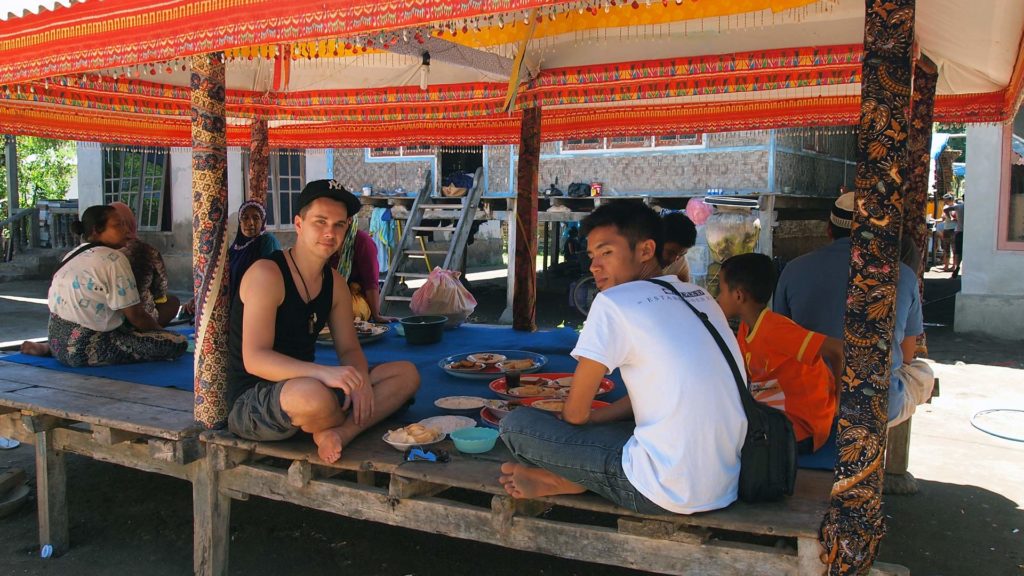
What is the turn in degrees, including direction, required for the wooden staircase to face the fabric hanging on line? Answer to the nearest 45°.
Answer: approximately 90° to its right

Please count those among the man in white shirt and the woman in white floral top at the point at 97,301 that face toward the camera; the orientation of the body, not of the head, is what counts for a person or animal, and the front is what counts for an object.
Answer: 0

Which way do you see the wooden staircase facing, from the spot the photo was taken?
facing the viewer and to the left of the viewer

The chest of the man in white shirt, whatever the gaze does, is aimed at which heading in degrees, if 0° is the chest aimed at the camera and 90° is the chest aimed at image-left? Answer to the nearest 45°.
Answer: approximately 135°

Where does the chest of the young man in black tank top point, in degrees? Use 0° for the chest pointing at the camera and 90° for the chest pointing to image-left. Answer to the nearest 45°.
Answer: approximately 315°

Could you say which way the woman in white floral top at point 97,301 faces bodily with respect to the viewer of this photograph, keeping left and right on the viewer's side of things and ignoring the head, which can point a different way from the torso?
facing away from the viewer and to the right of the viewer

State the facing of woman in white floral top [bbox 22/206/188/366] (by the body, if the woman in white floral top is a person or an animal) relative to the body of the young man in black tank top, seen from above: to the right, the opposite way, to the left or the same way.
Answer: to the left

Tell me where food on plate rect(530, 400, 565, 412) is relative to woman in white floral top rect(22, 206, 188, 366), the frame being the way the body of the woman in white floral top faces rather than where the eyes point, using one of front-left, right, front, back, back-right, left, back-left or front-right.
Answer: right
